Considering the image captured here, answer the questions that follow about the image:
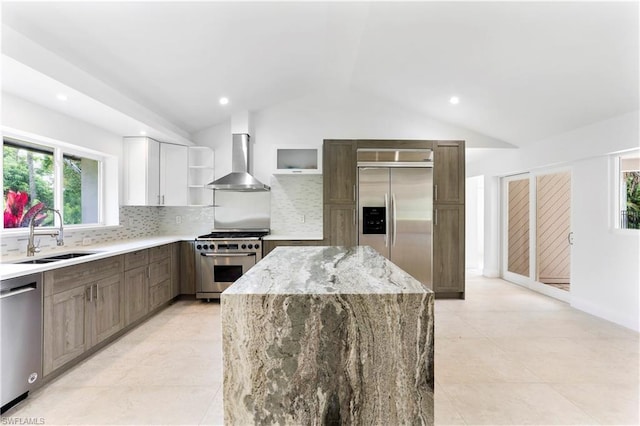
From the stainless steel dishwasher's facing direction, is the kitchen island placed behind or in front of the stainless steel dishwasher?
in front

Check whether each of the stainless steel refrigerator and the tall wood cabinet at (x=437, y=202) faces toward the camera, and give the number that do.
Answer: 2

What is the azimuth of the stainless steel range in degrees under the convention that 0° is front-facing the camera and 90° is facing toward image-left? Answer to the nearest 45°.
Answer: approximately 0°

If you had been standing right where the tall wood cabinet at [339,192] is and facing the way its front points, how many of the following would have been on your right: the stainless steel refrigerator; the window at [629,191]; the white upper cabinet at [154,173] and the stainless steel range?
2

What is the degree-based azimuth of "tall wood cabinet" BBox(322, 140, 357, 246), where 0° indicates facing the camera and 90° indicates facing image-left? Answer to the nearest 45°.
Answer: approximately 0°

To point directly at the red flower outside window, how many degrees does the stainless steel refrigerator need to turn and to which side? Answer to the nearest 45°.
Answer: approximately 45° to its right

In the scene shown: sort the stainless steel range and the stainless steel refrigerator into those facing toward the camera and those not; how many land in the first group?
2

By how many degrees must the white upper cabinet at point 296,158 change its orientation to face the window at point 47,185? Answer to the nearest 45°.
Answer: approximately 45° to its right

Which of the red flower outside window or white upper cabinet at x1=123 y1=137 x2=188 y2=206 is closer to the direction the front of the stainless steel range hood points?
the red flower outside window

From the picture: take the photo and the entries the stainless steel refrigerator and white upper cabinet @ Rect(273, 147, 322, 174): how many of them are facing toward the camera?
2
